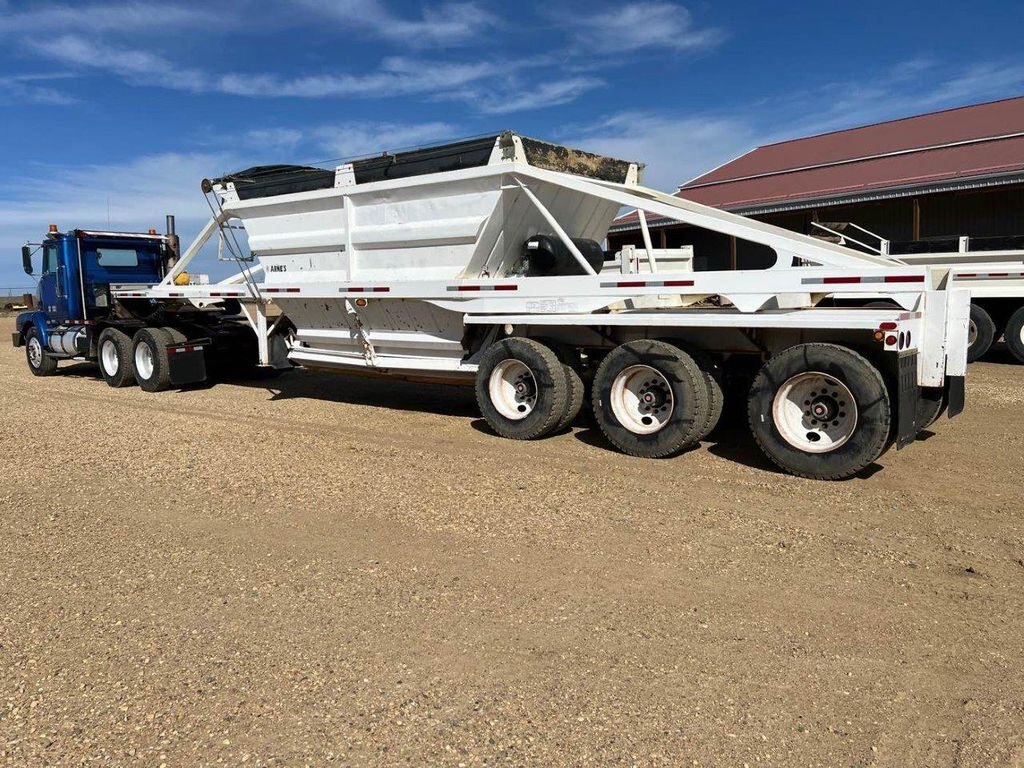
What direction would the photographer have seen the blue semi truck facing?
facing away from the viewer and to the left of the viewer

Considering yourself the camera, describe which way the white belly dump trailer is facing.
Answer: facing away from the viewer and to the left of the viewer

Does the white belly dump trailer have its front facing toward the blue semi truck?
yes

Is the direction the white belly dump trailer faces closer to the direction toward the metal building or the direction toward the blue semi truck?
the blue semi truck

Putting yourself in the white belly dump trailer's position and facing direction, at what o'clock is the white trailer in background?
The white trailer in background is roughly at 3 o'clock from the white belly dump trailer.

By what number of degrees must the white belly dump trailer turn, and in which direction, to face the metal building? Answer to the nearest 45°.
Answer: approximately 90° to its right

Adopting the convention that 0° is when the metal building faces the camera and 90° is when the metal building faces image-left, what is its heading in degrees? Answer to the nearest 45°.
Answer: approximately 45°

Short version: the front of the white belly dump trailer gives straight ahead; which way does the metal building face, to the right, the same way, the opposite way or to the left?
to the left
